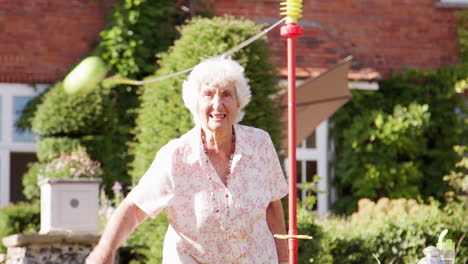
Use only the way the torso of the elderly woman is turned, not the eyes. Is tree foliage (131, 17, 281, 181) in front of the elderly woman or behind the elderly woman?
behind

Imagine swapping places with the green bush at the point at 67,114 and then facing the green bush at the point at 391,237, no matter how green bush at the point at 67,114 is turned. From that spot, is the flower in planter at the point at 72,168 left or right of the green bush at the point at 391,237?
right

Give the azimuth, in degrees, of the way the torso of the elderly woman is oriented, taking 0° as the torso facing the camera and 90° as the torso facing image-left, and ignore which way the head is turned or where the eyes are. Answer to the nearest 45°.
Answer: approximately 0°

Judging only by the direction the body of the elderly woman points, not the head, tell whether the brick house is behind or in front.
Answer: behind
